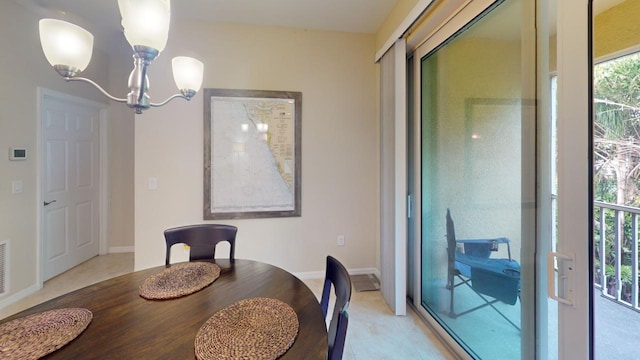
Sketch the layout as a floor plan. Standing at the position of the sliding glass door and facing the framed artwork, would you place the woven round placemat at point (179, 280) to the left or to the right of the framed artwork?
left

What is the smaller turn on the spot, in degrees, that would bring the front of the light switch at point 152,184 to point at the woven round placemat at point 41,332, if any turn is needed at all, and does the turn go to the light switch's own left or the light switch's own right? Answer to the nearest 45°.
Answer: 0° — it already faces it

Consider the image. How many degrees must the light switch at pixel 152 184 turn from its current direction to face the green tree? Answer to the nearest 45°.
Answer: approximately 45° to its left

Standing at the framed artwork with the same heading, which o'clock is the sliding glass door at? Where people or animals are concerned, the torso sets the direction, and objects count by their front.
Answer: The sliding glass door is roughly at 11 o'clock from the framed artwork.

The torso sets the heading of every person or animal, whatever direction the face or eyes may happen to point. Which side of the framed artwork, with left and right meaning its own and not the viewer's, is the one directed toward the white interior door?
right

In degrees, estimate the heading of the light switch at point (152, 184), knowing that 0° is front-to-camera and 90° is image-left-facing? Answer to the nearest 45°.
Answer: approximately 0°

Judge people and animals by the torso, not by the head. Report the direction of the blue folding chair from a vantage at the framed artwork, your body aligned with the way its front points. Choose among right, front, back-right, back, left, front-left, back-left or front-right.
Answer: front-left

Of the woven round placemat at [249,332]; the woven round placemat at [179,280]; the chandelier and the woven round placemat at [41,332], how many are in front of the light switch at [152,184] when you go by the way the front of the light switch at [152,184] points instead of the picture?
4

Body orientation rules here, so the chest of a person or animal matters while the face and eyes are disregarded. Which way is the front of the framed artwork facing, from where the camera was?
facing the viewer

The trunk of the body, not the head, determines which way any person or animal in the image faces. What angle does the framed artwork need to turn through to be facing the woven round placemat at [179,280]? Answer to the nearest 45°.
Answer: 0° — it already faces it

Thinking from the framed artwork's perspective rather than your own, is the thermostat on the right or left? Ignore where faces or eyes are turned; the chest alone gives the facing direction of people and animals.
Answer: on its right

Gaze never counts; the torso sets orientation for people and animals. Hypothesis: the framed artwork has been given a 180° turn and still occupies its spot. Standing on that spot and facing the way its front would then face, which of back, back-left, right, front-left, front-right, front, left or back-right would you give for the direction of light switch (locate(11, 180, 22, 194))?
left

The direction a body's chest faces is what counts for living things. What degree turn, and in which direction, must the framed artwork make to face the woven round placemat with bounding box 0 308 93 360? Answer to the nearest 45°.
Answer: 0° — it already faces it

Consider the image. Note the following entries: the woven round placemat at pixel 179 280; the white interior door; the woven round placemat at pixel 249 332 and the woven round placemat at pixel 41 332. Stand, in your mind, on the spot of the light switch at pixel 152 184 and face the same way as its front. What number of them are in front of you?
3

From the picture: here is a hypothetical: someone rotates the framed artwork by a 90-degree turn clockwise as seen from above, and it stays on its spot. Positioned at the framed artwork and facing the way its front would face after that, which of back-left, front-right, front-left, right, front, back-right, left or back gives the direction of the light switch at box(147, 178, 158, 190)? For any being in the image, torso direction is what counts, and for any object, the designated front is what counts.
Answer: front

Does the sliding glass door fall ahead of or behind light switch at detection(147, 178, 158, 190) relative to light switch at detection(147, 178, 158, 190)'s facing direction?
ahead
